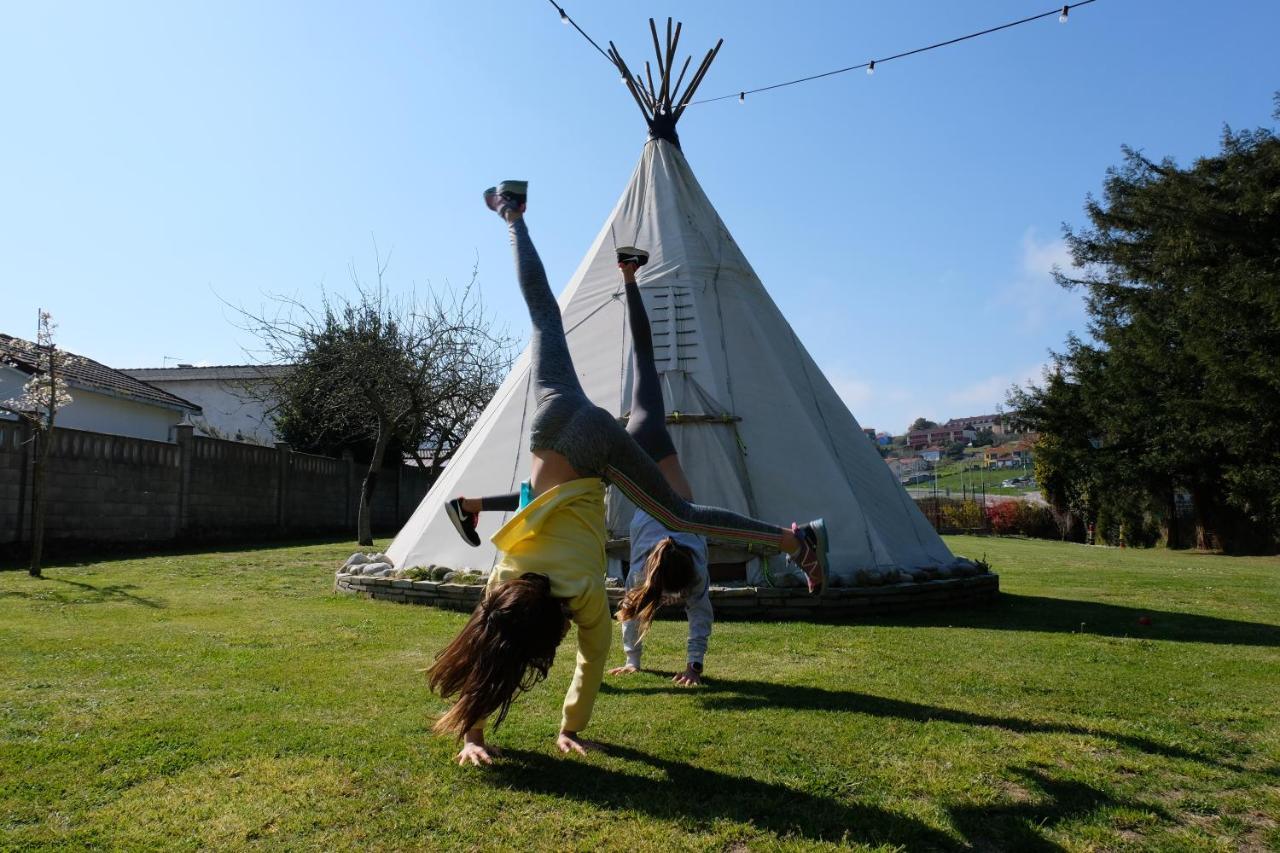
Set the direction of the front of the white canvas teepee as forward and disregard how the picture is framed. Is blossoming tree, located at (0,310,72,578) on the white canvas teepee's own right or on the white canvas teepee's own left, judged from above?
on the white canvas teepee's own right

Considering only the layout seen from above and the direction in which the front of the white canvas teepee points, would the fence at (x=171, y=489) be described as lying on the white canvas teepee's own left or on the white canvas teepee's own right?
on the white canvas teepee's own right

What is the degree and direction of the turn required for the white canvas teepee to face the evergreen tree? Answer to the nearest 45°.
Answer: approximately 135° to its left

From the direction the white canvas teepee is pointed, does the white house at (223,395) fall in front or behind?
behind

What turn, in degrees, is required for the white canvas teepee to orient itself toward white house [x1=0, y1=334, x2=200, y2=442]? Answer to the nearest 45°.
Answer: approximately 135° to its right

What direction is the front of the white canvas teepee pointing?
toward the camera

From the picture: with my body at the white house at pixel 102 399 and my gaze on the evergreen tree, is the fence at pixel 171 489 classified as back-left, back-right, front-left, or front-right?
front-right

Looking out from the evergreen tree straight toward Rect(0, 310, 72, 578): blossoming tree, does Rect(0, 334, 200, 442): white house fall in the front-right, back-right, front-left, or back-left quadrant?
front-right
